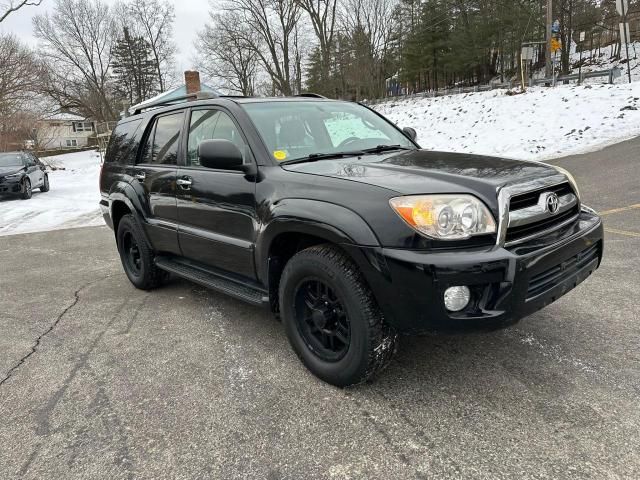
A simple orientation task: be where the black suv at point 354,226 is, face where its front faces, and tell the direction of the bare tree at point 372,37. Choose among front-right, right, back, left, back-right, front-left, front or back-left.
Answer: back-left

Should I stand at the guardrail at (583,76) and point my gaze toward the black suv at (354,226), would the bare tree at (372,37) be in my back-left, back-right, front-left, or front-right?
back-right

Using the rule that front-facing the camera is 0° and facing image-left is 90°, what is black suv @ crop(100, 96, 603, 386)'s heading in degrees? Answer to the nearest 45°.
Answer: approximately 315°

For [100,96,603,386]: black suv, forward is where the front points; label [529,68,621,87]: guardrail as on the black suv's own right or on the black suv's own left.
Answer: on the black suv's own left

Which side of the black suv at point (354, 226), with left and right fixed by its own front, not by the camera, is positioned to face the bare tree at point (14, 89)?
back
